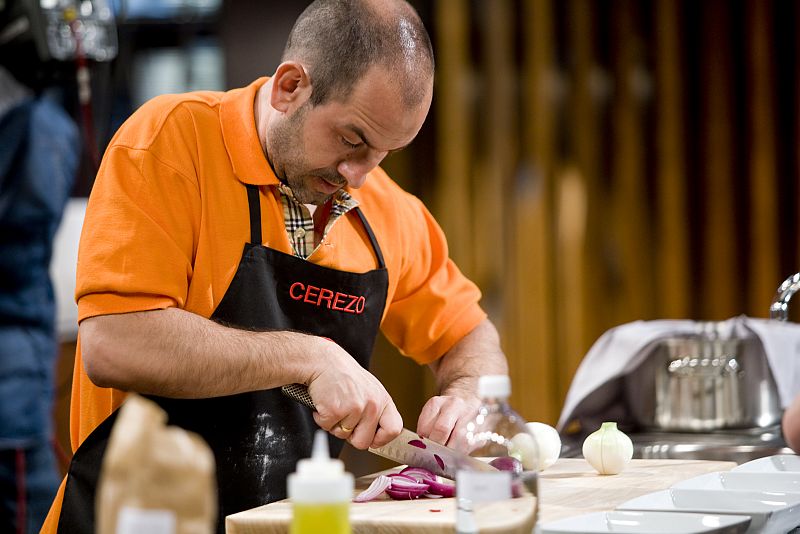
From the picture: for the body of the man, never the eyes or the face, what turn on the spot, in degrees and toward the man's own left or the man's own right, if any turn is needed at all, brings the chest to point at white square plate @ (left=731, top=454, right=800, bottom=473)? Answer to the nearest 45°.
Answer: approximately 45° to the man's own left

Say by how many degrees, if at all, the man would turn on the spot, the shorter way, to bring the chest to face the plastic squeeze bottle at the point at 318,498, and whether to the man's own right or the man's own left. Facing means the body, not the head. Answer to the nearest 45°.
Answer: approximately 45° to the man's own right

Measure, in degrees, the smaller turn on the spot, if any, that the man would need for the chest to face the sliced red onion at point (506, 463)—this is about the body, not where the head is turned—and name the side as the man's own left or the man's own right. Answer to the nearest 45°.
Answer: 0° — they already face it

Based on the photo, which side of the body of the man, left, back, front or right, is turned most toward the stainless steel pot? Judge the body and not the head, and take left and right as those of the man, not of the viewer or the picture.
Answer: left

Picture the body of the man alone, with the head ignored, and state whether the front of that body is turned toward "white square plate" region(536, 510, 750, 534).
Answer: yes

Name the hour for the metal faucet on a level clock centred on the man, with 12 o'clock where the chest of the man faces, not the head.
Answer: The metal faucet is roughly at 10 o'clock from the man.

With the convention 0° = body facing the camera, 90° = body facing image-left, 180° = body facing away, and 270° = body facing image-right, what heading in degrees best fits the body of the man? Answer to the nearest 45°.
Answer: approximately 315°

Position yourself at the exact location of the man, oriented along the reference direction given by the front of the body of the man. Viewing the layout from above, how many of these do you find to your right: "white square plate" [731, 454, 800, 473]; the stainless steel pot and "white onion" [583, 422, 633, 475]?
0

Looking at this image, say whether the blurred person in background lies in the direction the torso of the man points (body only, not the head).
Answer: no

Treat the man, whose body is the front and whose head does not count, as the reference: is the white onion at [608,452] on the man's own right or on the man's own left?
on the man's own left

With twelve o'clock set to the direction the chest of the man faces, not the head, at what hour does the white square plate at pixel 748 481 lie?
The white square plate is roughly at 11 o'clock from the man.

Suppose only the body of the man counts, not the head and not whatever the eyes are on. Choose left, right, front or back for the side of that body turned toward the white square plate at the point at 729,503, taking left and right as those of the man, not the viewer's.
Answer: front

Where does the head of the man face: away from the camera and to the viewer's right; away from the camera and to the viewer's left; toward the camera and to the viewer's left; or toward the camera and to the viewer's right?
toward the camera and to the viewer's right
